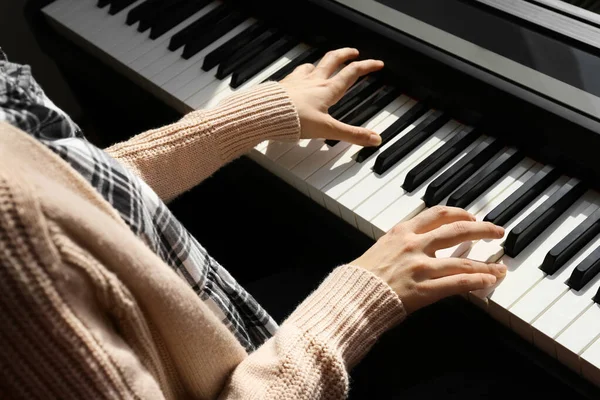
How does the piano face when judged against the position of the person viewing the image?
facing the viewer and to the left of the viewer
